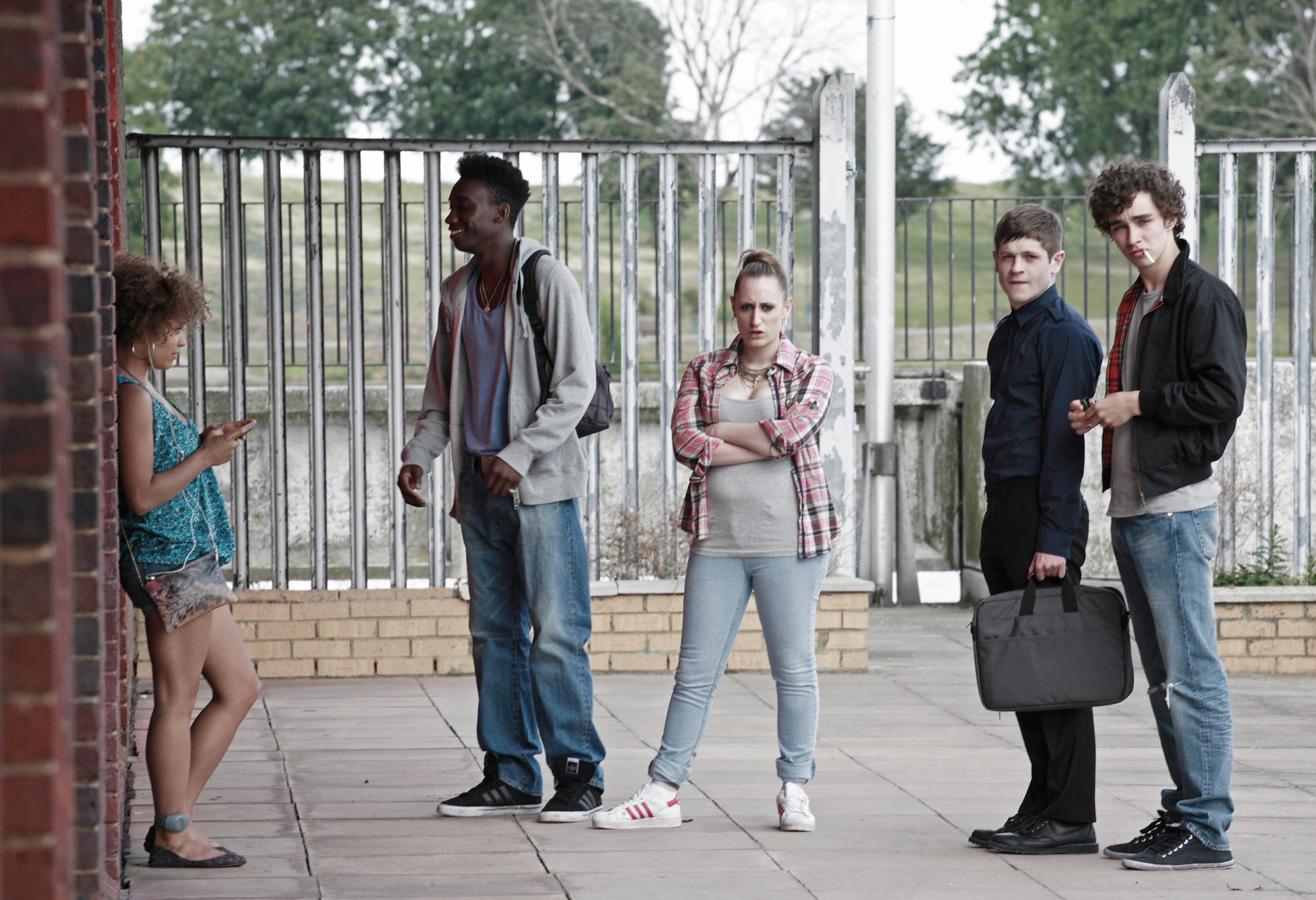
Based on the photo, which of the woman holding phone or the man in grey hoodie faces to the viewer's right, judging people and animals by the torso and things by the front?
the woman holding phone

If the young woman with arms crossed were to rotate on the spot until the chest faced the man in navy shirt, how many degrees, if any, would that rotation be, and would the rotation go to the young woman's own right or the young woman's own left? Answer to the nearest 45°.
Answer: approximately 90° to the young woman's own left

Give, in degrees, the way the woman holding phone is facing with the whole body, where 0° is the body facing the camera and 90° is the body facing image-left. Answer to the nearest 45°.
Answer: approximately 270°

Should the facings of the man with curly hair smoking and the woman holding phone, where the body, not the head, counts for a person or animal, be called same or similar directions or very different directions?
very different directions

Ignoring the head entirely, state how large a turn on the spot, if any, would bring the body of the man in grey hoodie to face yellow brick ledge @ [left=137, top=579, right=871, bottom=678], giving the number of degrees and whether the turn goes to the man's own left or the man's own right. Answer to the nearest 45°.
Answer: approximately 135° to the man's own right

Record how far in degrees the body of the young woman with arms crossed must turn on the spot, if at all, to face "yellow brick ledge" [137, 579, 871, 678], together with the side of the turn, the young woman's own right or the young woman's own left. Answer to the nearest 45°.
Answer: approximately 135° to the young woman's own right

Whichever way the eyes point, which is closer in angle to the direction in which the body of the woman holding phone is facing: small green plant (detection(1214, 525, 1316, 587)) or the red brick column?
the small green plant

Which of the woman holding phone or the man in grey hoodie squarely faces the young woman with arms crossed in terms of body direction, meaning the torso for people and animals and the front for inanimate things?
the woman holding phone

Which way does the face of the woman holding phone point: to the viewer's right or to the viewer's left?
to the viewer's right

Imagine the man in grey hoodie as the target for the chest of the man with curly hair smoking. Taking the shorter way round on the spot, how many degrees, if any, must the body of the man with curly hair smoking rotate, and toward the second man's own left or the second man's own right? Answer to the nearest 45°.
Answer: approximately 45° to the second man's own right

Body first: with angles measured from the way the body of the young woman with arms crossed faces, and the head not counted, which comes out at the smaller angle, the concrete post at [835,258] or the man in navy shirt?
the man in navy shirt

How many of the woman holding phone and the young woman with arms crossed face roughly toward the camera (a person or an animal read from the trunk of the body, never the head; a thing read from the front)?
1
